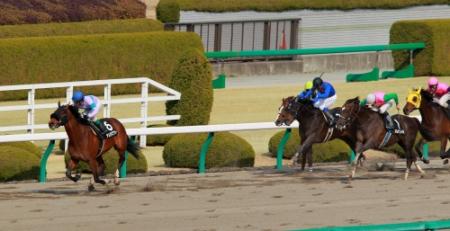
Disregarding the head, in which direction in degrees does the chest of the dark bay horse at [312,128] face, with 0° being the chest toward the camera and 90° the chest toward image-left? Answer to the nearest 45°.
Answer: approximately 45°

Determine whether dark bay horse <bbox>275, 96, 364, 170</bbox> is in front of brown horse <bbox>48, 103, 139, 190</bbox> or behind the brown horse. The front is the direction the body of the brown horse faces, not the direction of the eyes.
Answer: behind

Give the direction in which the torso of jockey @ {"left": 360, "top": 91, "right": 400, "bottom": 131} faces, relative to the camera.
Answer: to the viewer's left

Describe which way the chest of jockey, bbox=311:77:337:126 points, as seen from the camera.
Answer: to the viewer's left

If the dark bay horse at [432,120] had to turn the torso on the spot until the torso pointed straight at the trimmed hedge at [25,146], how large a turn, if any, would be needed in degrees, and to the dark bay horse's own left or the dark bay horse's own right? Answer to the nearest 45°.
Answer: approximately 45° to the dark bay horse's own right

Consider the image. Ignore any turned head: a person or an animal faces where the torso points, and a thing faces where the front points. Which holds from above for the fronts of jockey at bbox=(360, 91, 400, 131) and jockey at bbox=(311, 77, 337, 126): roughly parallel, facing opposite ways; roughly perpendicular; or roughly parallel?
roughly parallel

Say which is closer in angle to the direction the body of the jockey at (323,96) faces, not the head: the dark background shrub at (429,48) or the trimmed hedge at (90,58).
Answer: the trimmed hedge

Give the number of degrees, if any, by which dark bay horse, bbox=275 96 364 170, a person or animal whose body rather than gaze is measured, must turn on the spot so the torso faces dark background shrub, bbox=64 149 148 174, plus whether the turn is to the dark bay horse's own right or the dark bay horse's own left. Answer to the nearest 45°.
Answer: approximately 45° to the dark bay horse's own right

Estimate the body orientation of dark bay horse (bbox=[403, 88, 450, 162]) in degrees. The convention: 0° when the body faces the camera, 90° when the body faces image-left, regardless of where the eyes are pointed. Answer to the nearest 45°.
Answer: approximately 45°

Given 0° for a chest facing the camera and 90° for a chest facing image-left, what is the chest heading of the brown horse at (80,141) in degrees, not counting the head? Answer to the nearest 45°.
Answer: approximately 45°

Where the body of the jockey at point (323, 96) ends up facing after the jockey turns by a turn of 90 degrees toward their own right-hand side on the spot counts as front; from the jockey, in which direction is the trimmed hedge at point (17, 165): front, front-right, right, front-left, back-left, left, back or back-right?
left

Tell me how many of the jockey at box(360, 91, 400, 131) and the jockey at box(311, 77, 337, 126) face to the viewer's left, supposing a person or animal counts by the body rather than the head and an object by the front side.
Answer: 2
